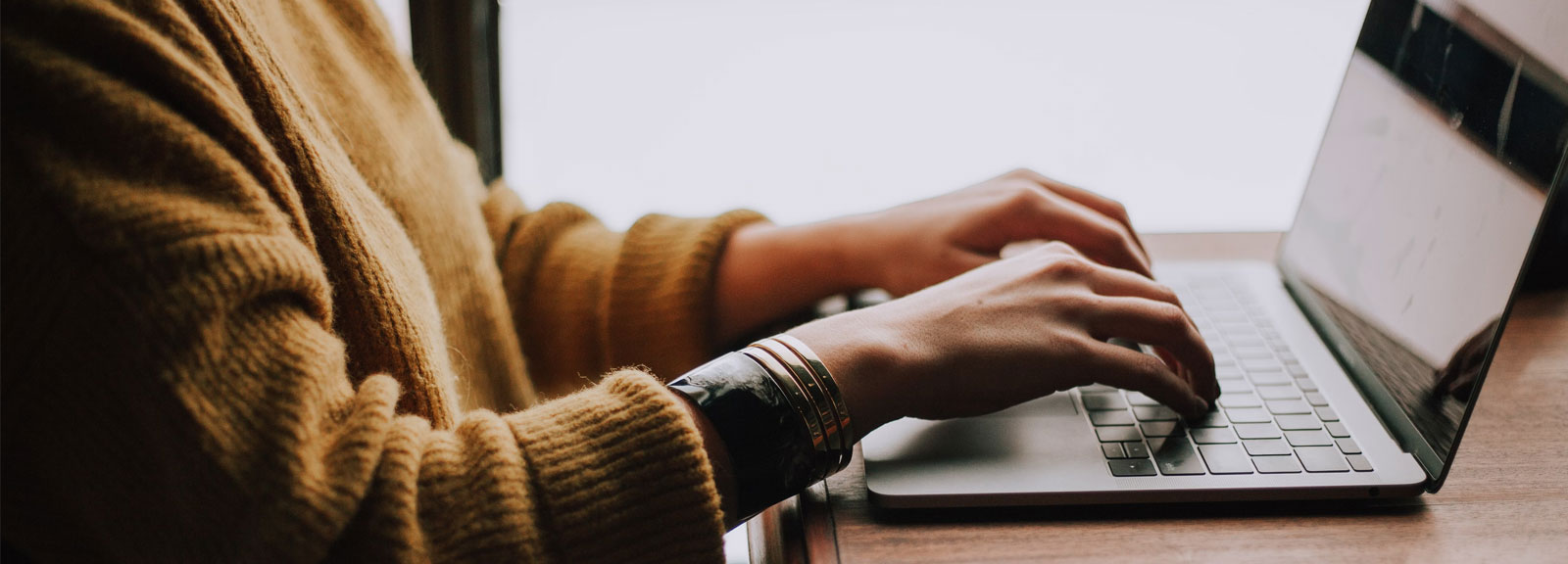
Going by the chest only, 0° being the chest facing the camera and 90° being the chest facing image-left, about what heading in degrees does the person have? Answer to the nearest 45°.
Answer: approximately 270°

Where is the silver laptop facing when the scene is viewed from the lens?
facing to the left of the viewer

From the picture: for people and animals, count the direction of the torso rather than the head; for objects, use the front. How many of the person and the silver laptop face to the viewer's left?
1
